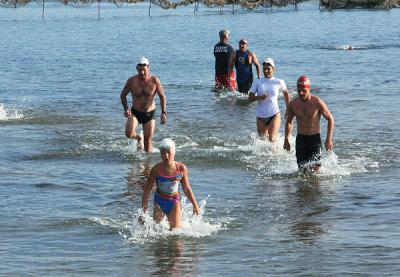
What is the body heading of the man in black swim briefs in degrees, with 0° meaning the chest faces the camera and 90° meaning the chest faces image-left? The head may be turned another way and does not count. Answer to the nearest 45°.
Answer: approximately 0°

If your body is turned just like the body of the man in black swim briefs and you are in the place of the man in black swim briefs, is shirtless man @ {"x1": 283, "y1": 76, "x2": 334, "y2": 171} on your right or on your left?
on your left

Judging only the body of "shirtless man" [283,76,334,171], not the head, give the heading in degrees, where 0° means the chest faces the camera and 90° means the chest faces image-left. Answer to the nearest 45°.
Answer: approximately 0°

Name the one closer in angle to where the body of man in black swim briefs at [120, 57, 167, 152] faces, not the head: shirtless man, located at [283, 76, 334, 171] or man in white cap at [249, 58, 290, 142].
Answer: the shirtless man

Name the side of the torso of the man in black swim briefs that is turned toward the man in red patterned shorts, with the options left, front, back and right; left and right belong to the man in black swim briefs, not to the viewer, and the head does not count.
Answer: back

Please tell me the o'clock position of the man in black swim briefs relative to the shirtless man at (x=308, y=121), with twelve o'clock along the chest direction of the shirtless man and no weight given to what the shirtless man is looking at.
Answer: The man in black swim briefs is roughly at 4 o'clock from the shirtless man.

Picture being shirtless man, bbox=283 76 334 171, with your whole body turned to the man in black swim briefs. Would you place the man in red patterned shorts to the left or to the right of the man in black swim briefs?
right

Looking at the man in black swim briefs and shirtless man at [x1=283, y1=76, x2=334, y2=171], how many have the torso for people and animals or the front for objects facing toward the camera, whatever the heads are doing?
2

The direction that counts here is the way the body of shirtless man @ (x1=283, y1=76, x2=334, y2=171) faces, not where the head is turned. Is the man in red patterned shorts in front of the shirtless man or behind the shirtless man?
behind
